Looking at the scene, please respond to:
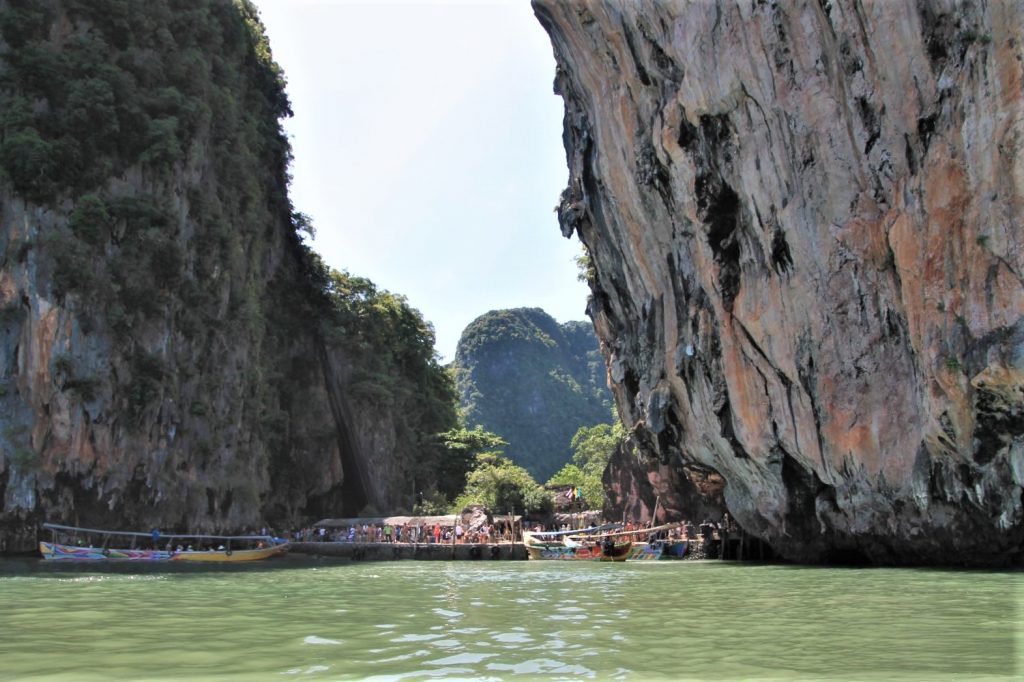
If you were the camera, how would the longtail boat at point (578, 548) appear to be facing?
facing to the left of the viewer

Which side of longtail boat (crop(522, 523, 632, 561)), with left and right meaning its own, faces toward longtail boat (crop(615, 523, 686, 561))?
back

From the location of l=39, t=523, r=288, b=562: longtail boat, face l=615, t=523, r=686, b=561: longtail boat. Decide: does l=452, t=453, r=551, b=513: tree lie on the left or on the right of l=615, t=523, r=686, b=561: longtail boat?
left

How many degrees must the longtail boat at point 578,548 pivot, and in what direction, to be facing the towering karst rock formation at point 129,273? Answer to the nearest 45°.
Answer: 0° — it already faces it
